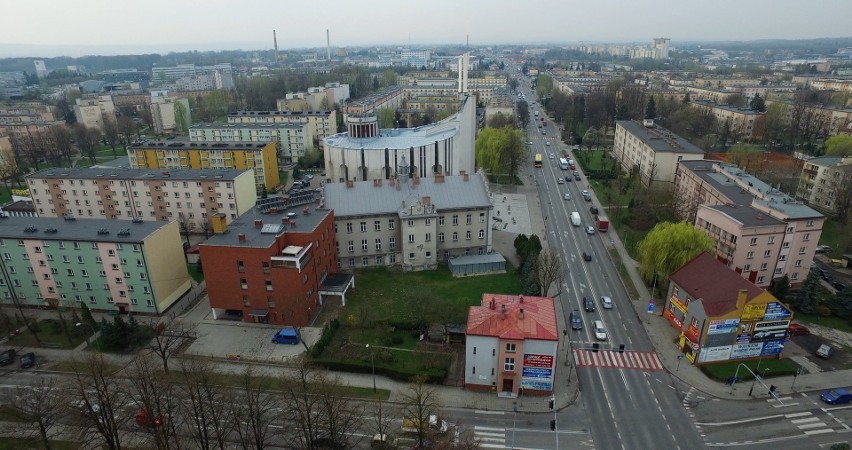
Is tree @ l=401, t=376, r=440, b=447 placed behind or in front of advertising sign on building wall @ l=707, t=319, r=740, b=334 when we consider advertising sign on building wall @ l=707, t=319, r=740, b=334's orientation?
in front

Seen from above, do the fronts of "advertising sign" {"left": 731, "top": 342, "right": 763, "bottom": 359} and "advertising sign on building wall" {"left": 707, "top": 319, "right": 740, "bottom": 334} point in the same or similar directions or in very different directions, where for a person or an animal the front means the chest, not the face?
same or similar directions

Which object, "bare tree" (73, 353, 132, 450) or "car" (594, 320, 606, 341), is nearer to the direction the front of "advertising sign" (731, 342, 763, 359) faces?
the bare tree

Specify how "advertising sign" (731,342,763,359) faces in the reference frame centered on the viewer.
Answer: facing the viewer

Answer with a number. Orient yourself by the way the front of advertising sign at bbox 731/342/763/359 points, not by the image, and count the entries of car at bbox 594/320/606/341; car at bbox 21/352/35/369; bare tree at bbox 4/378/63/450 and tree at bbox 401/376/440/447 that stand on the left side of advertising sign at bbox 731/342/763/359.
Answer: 0

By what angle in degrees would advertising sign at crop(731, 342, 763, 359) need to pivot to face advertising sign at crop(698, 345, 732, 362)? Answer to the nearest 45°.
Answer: approximately 45° to its right

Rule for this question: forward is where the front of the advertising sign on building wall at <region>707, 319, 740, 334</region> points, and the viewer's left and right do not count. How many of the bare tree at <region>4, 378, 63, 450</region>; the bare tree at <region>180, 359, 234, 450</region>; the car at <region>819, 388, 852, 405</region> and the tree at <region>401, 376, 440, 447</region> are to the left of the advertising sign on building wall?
1

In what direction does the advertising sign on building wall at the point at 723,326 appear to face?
toward the camera

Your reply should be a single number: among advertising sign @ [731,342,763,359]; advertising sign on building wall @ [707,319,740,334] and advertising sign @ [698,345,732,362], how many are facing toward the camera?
3

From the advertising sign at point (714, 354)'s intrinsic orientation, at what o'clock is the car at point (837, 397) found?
The car is roughly at 9 o'clock from the advertising sign.

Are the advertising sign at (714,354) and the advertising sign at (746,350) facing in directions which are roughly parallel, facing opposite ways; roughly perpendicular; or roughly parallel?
roughly parallel

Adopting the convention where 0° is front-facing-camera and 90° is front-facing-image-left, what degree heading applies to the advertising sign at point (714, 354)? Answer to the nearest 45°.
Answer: approximately 0°

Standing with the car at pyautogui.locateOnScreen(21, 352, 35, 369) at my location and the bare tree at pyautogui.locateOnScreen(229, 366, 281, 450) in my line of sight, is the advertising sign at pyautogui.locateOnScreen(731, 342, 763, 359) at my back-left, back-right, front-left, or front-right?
front-left

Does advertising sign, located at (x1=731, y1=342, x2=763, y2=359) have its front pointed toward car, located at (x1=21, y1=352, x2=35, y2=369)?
no

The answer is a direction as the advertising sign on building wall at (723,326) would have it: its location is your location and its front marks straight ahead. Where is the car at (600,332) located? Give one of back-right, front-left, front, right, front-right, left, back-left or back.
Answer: right

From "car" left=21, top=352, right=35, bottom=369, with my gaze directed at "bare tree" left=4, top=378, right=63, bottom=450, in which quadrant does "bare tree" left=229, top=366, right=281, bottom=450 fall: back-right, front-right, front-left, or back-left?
front-left

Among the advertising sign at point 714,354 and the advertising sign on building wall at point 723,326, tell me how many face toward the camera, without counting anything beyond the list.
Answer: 2

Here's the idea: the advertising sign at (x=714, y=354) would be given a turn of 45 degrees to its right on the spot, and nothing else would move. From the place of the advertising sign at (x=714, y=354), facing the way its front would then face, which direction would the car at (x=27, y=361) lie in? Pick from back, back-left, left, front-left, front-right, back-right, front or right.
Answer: front

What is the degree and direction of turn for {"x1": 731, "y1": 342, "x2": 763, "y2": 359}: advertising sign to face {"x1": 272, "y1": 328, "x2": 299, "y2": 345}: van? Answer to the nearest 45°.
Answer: approximately 45° to its right

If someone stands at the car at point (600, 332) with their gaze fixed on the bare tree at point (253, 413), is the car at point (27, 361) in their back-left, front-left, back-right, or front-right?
front-right
